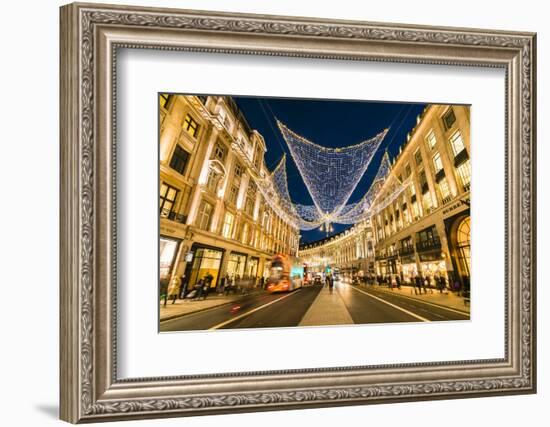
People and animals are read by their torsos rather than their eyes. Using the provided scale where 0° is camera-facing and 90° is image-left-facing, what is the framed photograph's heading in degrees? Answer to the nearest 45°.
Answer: approximately 315°
